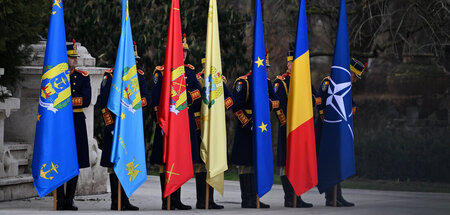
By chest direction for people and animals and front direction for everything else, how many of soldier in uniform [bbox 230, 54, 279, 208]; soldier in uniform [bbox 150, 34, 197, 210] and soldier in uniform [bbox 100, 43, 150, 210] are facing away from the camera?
0

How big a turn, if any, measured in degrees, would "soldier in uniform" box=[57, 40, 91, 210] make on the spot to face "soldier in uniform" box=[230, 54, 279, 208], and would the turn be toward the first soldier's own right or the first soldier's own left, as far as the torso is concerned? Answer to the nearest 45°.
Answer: approximately 135° to the first soldier's own left

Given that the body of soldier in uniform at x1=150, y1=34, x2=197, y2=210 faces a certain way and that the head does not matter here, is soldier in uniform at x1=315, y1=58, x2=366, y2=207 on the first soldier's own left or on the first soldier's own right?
on the first soldier's own left

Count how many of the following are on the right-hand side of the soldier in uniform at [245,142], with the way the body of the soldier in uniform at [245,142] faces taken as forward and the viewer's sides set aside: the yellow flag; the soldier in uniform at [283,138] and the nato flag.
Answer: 1

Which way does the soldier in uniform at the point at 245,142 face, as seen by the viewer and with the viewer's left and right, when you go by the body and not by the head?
facing the viewer and to the right of the viewer

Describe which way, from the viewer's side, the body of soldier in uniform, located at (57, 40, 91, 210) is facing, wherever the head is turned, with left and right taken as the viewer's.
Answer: facing the viewer and to the left of the viewer

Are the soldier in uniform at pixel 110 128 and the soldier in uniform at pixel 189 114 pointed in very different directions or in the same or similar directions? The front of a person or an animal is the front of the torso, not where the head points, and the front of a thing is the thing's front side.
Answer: same or similar directions

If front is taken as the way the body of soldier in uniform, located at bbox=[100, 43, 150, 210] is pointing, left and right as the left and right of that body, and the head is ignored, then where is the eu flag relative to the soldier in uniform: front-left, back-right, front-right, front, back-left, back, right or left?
front-left

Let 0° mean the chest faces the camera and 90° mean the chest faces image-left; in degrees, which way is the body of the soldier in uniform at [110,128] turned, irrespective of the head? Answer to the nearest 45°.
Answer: approximately 315°

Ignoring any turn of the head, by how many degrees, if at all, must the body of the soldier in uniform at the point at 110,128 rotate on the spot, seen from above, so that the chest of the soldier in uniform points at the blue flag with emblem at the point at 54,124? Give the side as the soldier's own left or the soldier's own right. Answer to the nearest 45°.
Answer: approximately 135° to the soldier's own right
